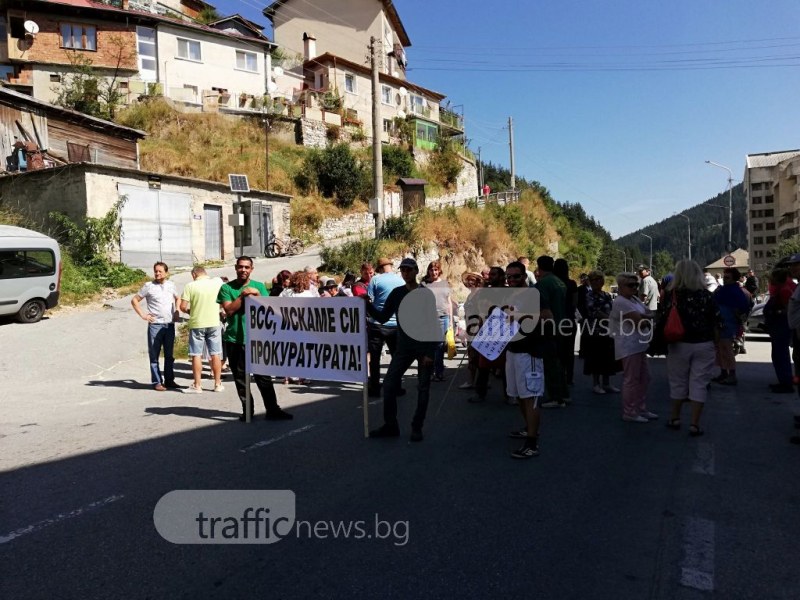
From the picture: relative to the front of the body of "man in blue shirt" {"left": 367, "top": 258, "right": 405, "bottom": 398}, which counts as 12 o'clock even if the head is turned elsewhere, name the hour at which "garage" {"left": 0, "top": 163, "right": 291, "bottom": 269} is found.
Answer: The garage is roughly at 11 o'clock from the man in blue shirt.

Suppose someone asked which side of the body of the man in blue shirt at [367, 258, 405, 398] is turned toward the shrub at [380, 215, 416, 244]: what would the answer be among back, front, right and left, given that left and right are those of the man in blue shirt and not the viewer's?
front

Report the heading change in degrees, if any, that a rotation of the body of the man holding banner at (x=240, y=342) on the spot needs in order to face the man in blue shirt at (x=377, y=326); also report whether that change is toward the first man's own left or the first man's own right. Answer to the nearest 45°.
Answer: approximately 135° to the first man's own left

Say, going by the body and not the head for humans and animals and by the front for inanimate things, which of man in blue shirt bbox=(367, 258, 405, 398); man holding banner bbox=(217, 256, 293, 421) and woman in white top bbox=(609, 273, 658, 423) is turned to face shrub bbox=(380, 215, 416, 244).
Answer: the man in blue shirt

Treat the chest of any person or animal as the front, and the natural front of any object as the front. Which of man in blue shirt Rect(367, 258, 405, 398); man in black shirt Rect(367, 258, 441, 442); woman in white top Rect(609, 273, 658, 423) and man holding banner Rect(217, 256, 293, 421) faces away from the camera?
the man in blue shirt

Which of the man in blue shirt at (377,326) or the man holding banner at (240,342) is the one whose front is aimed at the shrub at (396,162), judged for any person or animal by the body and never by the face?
the man in blue shirt

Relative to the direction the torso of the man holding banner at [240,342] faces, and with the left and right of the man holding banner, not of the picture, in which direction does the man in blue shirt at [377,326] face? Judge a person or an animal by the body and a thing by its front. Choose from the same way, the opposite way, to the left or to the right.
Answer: the opposite way

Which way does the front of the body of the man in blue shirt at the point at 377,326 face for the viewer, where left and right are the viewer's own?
facing away from the viewer

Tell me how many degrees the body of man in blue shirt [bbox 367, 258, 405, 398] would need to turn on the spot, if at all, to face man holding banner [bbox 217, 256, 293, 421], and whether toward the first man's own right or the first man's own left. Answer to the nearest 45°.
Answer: approximately 135° to the first man's own left

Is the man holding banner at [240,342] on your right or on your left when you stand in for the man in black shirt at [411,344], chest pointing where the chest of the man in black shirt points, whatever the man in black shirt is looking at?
on your right

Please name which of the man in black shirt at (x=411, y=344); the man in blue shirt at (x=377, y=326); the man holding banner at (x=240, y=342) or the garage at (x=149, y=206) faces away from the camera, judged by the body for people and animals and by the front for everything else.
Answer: the man in blue shirt

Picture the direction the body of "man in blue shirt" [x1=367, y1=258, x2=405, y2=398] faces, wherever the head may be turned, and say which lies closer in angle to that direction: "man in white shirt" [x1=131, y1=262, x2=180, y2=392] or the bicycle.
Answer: the bicycle

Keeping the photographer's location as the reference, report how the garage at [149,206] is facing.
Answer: facing the viewer and to the right of the viewer

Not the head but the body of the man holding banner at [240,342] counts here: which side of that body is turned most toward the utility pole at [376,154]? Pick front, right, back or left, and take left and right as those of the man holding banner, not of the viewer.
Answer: back

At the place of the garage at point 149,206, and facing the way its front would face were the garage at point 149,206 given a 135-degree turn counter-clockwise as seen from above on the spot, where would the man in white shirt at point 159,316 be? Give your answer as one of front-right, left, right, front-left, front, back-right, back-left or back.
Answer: back
